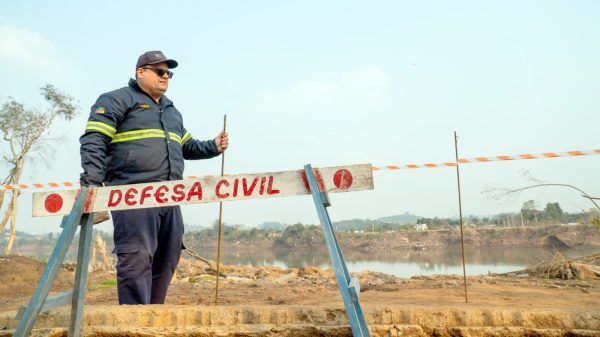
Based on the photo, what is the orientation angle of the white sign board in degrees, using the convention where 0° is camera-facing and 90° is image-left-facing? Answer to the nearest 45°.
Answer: approximately 0°

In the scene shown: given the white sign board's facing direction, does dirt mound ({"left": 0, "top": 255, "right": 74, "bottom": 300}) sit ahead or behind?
behind

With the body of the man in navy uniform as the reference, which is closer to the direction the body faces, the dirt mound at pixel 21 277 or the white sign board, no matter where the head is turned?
the white sign board

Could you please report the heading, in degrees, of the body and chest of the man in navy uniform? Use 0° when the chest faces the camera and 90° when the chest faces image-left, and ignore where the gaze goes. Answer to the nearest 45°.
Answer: approximately 315°

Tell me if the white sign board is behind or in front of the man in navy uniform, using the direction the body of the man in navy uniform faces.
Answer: in front
